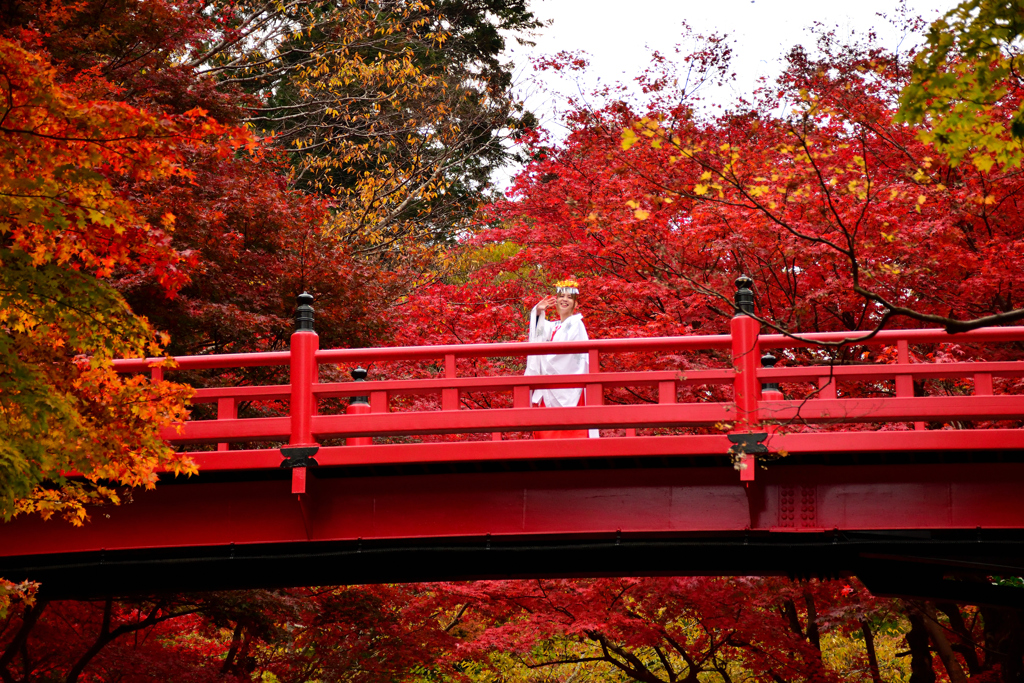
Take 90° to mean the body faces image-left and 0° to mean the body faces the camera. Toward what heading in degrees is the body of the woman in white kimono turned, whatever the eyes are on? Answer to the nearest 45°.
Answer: approximately 45°
